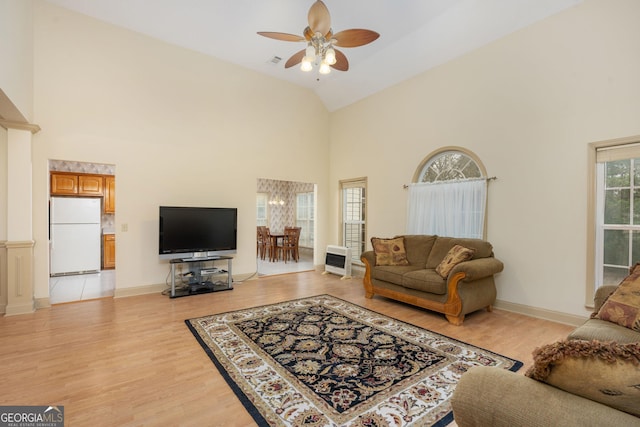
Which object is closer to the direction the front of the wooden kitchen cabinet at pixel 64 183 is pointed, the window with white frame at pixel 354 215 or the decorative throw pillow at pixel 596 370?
the decorative throw pillow

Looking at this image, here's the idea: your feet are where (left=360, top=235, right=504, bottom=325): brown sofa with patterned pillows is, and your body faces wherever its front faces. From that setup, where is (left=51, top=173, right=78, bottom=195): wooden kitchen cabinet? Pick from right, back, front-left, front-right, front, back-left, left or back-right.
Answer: front-right

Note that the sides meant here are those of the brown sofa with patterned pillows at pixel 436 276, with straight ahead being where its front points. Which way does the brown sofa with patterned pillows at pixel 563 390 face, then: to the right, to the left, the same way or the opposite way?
to the right

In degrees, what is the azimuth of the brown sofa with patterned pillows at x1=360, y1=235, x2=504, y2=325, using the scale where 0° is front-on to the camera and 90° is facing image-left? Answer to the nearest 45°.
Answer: approximately 45°

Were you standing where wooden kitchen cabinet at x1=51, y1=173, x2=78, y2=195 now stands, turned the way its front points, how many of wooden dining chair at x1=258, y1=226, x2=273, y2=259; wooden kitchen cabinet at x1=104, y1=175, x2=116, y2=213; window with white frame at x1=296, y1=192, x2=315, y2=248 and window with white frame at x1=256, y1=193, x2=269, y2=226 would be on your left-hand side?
4

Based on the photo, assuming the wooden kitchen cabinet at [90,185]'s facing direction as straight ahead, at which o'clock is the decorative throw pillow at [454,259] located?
The decorative throw pillow is roughly at 11 o'clock from the wooden kitchen cabinet.

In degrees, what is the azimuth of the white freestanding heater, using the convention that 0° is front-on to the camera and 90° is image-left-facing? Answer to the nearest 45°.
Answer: approximately 45°

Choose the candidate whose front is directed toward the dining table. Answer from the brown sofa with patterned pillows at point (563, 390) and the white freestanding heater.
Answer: the brown sofa with patterned pillows
